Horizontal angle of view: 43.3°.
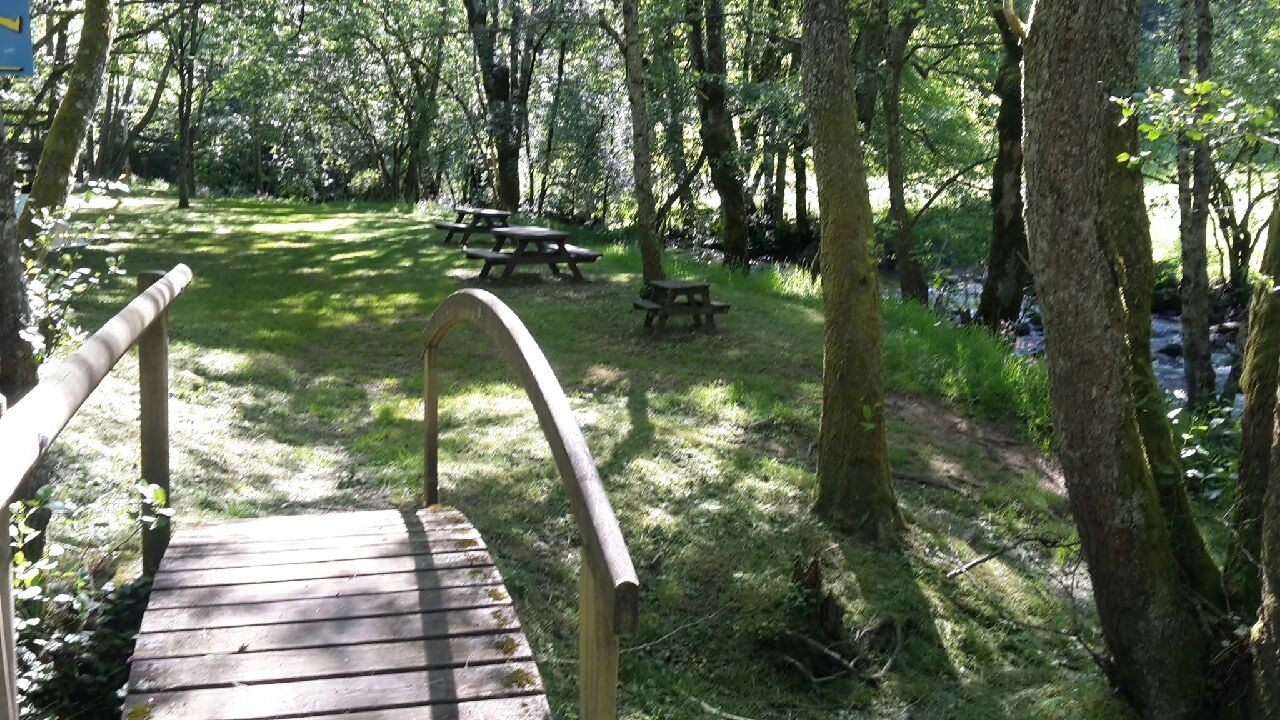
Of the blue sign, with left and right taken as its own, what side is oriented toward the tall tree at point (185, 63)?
back

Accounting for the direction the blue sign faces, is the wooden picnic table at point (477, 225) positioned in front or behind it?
behind

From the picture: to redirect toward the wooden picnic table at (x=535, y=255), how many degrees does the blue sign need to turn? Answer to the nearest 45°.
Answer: approximately 135° to its left

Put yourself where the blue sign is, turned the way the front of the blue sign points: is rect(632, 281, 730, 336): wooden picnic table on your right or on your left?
on your left

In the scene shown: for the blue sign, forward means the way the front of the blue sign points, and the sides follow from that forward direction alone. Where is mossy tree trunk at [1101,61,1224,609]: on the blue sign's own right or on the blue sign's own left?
on the blue sign's own left

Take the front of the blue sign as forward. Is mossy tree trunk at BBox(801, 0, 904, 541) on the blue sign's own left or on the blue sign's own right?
on the blue sign's own left

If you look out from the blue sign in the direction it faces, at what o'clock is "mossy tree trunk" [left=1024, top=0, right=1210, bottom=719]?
The mossy tree trunk is roughly at 10 o'clock from the blue sign.

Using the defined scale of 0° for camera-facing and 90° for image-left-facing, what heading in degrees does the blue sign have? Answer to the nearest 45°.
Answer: approximately 0°

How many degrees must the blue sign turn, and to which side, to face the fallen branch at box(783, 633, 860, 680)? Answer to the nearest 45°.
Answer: approximately 45° to its left

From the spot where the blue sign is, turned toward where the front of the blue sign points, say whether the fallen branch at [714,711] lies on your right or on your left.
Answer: on your left

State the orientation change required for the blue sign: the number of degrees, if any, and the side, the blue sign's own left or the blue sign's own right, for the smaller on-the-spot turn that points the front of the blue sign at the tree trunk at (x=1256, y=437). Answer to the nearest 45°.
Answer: approximately 45° to the blue sign's own left
